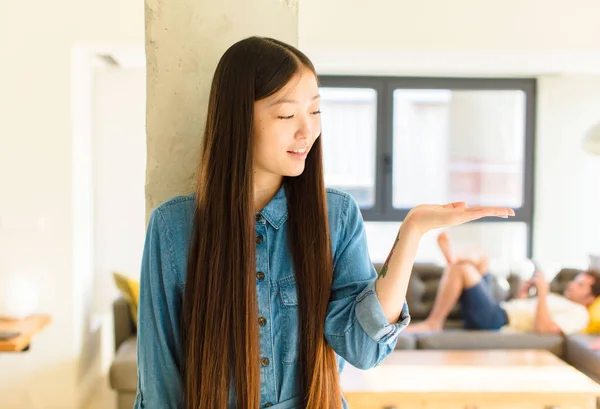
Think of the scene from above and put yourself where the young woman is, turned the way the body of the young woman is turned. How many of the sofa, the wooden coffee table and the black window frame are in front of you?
0

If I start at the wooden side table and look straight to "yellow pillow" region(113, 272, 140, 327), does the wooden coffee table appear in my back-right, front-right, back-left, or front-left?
front-right

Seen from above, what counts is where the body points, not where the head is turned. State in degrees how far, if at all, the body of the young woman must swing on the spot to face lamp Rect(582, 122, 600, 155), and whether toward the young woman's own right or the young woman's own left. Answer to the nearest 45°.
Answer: approximately 135° to the young woman's own left

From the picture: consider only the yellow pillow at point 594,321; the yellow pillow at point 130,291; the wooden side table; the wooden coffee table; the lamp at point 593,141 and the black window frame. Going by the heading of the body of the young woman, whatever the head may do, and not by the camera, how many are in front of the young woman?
0

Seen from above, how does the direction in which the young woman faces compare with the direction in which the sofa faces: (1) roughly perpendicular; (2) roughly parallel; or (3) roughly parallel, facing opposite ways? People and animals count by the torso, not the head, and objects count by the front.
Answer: roughly parallel

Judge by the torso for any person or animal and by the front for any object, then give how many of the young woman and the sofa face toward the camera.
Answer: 2

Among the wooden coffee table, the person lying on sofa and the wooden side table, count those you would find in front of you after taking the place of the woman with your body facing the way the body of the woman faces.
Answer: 0

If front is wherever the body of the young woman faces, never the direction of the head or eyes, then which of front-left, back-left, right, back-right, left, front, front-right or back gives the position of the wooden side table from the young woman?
back-right

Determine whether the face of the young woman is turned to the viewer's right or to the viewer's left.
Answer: to the viewer's right

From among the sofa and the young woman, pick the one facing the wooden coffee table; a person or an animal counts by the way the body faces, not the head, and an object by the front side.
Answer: the sofa

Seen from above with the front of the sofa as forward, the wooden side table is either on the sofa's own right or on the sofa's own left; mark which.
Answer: on the sofa's own right

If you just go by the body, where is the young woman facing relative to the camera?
toward the camera

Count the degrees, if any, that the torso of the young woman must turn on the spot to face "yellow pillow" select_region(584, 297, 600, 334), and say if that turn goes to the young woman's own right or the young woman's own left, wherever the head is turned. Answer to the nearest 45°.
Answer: approximately 135° to the young woman's own left

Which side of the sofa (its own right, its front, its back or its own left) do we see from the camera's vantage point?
front

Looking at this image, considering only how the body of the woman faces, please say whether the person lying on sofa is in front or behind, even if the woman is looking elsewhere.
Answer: behind
